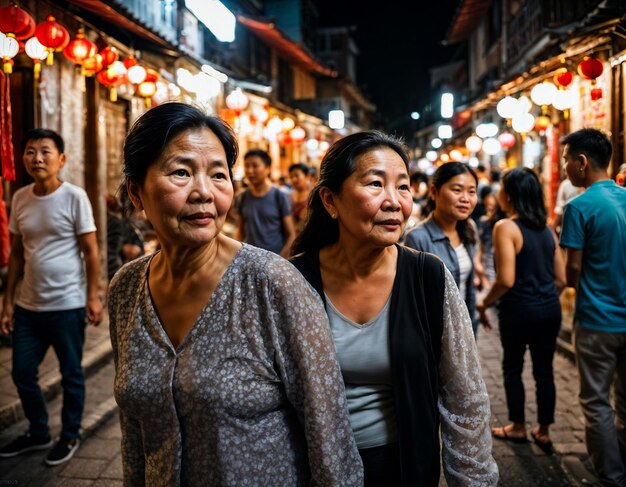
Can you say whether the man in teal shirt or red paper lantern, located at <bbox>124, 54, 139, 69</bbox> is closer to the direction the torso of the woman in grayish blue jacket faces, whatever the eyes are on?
the man in teal shirt

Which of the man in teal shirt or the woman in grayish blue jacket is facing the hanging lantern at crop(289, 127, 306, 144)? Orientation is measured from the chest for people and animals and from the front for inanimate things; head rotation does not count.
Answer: the man in teal shirt

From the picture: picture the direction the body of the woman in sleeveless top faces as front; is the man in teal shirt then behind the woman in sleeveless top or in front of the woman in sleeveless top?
behind

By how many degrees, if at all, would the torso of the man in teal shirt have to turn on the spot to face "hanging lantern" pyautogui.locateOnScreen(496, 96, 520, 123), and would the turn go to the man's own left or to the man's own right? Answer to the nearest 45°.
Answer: approximately 45° to the man's own right

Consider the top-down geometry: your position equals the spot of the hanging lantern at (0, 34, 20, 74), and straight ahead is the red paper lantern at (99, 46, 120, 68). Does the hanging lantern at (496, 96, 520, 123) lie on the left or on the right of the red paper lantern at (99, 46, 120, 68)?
right

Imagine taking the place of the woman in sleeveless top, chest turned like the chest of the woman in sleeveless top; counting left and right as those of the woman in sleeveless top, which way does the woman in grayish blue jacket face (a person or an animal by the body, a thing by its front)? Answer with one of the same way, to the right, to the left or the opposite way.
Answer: the opposite way

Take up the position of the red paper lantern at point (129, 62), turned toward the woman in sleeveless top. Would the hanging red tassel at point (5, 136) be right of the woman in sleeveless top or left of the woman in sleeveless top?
right

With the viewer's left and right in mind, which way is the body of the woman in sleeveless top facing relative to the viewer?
facing away from the viewer and to the left of the viewer
